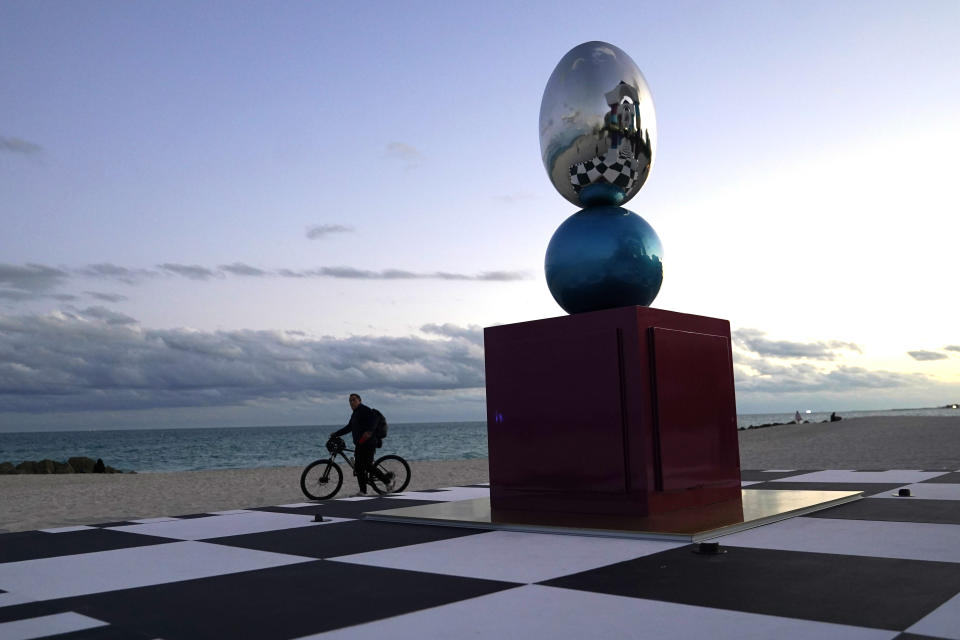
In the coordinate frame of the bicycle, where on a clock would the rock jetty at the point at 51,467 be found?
The rock jetty is roughly at 2 o'clock from the bicycle.

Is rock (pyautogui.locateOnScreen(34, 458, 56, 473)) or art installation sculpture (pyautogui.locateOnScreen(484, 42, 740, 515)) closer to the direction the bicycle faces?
the rock

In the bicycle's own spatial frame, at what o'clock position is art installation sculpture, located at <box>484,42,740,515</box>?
The art installation sculpture is roughly at 8 o'clock from the bicycle.

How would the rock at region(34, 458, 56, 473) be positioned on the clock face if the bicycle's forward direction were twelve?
The rock is roughly at 2 o'clock from the bicycle.

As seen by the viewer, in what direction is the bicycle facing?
to the viewer's left

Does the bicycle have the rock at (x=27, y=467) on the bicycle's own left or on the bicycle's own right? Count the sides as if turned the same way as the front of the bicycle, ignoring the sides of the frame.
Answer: on the bicycle's own right
